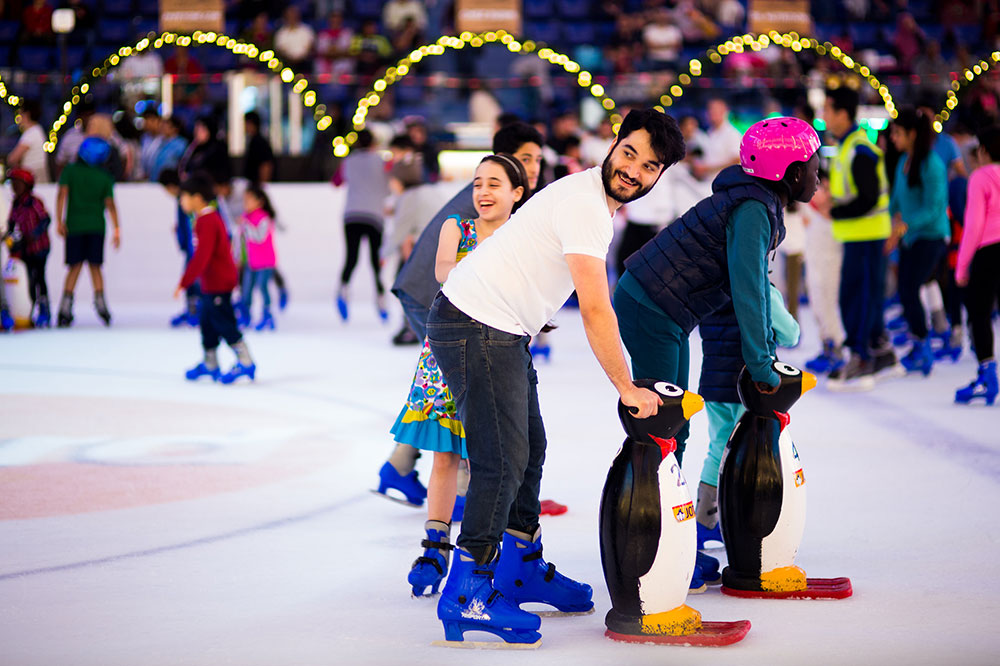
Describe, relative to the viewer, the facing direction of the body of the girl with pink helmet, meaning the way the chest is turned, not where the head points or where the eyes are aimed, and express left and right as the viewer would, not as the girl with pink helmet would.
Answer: facing to the right of the viewer

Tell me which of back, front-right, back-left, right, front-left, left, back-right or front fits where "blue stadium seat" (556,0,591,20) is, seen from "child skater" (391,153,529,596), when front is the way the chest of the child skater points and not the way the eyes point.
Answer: back-right

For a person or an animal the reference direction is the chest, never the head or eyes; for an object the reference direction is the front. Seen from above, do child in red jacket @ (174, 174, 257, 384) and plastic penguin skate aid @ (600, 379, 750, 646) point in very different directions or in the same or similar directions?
very different directions

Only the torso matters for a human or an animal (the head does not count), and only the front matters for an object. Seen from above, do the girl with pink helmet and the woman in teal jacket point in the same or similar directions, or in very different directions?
very different directions

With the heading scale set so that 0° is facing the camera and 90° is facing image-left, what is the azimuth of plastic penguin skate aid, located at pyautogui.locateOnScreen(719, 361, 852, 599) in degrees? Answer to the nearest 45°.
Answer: approximately 270°

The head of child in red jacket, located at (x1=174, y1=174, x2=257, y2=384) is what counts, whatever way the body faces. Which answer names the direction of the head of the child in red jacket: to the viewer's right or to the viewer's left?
to the viewer's left

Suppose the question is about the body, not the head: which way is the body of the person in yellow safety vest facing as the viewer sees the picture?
to the viewer's left

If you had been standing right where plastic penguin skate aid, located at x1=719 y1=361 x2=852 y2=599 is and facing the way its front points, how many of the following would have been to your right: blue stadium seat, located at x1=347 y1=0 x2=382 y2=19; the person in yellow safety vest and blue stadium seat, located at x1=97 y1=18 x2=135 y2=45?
0

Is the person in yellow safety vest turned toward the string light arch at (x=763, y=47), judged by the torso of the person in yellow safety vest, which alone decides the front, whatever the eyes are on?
no

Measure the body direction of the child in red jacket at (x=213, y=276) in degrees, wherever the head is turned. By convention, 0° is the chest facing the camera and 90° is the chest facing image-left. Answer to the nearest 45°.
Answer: approximately 90°

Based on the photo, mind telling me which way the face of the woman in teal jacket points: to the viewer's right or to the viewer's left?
to the viewer's left

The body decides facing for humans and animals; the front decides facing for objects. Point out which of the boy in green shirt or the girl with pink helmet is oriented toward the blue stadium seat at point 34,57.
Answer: the boy in green shirt

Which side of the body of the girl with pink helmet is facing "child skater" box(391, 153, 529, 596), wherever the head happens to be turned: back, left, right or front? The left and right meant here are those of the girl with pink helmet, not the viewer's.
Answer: back

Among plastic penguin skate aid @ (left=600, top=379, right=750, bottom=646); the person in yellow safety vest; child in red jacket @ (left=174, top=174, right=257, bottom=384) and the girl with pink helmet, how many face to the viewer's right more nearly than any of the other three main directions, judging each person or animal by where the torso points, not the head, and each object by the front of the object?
2

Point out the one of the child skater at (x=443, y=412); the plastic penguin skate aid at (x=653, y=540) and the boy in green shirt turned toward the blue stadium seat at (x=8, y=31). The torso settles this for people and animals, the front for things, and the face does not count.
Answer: the boy in green shirt

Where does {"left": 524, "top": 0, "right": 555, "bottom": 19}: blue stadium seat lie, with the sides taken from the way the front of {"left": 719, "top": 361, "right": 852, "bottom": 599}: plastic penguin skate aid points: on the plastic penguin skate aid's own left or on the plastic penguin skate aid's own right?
on the plastic penguin skate aid's own left

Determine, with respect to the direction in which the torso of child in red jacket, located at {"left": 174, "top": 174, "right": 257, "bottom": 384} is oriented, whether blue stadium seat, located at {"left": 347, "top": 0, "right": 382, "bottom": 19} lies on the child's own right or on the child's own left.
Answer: on the child's own right
